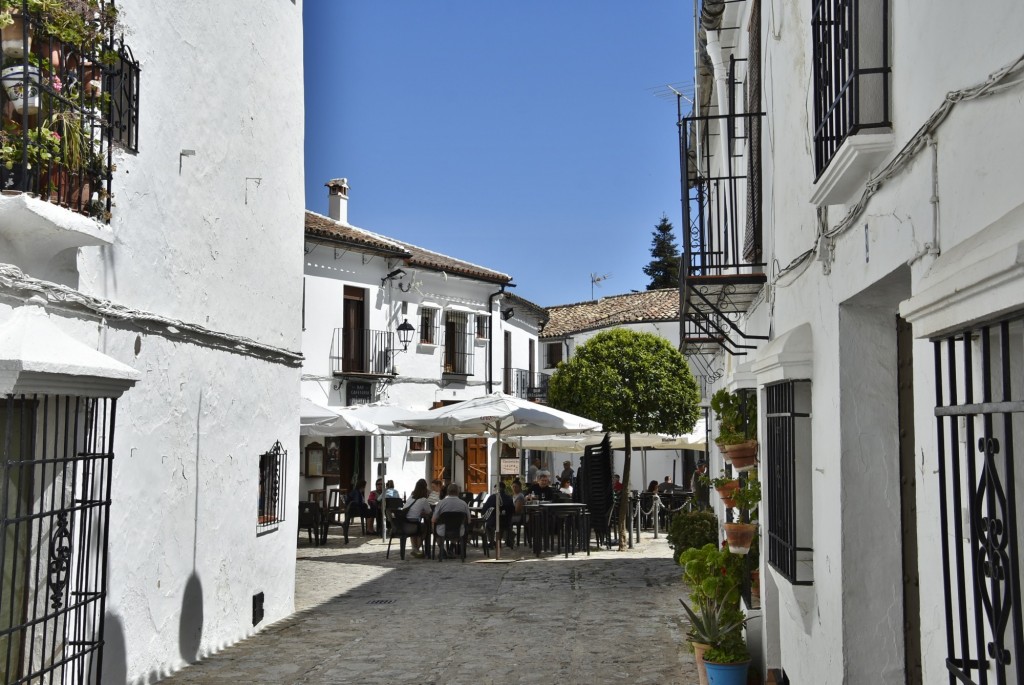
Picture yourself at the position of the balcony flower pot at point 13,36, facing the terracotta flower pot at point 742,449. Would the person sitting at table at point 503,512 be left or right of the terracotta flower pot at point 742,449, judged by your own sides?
left

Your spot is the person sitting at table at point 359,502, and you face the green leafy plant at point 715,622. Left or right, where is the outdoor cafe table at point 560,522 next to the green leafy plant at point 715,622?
left

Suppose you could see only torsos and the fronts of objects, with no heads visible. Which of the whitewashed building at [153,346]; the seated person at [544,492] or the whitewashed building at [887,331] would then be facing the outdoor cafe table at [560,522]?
the seated person

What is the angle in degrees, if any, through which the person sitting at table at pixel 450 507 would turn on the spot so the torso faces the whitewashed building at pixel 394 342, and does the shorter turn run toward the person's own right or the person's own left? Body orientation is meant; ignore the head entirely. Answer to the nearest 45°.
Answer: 0° — they already face it

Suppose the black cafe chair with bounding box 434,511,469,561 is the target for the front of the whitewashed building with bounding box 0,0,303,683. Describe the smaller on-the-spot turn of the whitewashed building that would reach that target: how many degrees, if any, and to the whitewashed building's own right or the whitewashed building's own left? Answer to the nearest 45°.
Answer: approximately 90° to the whitewashed building's own left

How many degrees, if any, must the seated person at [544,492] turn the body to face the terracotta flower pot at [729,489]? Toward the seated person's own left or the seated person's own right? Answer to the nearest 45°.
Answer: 0° — they already face it

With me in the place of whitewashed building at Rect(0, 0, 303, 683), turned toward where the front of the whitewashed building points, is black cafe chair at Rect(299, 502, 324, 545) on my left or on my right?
on my left

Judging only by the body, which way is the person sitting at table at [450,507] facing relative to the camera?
away from the camera

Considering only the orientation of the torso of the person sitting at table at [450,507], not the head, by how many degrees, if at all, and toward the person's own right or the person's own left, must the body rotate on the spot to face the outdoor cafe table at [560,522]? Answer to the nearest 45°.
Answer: approximately 45° to the person's own right

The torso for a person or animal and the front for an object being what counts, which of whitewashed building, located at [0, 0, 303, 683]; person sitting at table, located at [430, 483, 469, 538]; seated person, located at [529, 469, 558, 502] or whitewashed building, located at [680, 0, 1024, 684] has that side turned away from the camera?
the person sitting at table

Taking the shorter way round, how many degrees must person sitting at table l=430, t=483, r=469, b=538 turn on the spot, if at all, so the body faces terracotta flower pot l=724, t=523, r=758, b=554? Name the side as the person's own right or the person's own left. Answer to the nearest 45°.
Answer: approximately 180°

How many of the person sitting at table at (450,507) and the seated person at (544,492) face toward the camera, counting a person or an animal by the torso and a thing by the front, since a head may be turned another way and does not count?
1

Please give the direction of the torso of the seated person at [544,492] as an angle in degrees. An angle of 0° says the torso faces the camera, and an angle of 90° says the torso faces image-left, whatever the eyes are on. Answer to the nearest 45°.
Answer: approximately 0°

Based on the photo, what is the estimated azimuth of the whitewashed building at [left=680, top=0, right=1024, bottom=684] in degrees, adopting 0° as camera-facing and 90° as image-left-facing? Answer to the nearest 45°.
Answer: approximately 45°

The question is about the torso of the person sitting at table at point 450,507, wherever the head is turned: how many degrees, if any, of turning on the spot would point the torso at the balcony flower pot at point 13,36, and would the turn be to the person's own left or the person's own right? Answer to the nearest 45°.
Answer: approximately 180°
